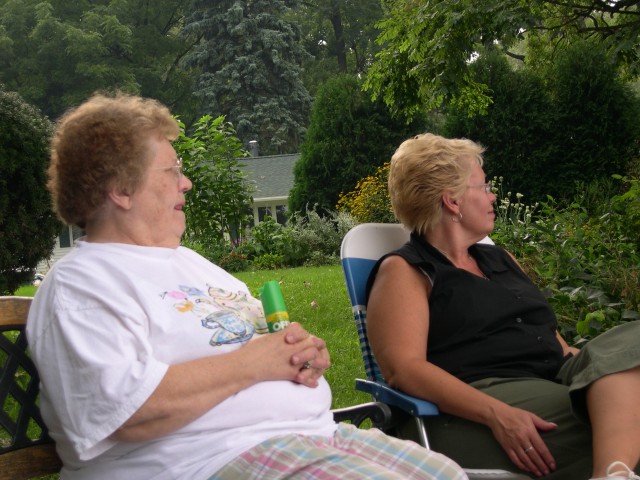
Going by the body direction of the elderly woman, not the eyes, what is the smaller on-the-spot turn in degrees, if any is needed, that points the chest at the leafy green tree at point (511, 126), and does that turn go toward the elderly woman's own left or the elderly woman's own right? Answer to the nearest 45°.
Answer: approximately 90° to the elderly woman's own left

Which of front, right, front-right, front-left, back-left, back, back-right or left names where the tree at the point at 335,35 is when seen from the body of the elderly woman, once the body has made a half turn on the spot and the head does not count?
right

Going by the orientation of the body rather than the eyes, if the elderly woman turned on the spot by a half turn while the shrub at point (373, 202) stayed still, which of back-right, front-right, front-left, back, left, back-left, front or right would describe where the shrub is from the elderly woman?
right

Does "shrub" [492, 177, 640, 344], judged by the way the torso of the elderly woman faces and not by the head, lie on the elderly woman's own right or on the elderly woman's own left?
on the elderly woman's own left

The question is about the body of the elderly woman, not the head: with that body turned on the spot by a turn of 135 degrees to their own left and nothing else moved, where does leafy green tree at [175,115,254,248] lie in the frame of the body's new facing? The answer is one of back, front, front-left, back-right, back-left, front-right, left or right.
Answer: front-right

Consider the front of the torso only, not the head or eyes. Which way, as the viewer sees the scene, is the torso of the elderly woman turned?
to the viewer's right

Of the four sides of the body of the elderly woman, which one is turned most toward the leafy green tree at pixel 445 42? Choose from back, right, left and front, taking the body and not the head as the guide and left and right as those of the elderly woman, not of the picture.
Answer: left

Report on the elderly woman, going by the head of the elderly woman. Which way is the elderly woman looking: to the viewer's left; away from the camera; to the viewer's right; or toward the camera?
to the viewer's right

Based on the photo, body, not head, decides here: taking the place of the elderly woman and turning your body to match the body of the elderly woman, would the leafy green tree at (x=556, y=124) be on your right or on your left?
on your left
